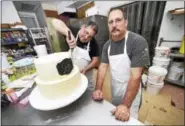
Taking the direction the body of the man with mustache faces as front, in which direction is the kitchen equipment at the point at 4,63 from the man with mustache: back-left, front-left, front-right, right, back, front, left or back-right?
front-right

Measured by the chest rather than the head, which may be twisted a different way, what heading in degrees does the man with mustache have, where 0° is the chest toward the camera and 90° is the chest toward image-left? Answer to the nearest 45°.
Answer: approximately 45°

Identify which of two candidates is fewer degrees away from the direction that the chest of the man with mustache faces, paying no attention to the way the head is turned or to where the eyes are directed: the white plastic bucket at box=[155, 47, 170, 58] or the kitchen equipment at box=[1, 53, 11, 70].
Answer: the kitchen equipment

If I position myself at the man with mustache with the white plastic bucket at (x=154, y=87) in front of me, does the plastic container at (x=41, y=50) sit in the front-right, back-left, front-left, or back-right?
back-left

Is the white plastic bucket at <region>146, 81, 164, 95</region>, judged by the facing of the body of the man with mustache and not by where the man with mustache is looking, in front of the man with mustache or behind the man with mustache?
behind

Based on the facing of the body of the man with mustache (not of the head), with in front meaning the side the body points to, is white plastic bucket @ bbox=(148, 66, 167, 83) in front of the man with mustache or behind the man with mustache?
behind

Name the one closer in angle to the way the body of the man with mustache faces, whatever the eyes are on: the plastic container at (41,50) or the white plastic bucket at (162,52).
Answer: the plastic container

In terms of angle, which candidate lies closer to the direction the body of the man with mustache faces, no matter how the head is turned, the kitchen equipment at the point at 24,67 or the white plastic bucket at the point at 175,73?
the kitchen equipment

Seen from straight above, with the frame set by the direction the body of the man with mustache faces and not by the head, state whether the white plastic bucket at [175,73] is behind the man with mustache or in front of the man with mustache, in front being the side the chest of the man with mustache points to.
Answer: behind
